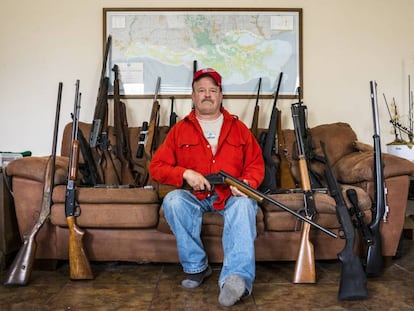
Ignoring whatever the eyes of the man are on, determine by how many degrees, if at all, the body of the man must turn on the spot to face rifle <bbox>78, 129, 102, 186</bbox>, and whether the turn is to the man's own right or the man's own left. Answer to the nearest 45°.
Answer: approximately 135° to the man's own right

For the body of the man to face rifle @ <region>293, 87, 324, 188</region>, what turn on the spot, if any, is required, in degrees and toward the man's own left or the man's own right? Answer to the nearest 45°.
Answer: approximately 135° to the man's own left

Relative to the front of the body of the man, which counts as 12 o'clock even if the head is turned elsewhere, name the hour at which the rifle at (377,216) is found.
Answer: The rifle is roughly at 9 o'clock from the man.

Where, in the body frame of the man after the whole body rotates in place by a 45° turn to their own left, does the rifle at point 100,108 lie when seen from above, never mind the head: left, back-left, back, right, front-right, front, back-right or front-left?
back

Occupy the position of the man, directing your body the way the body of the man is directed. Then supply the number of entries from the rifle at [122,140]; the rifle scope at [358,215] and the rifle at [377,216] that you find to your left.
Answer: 2

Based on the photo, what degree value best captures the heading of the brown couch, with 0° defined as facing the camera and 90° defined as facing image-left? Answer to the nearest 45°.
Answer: approximately 0°

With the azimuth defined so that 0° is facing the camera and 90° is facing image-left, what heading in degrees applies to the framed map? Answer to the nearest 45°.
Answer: approximately 0°
